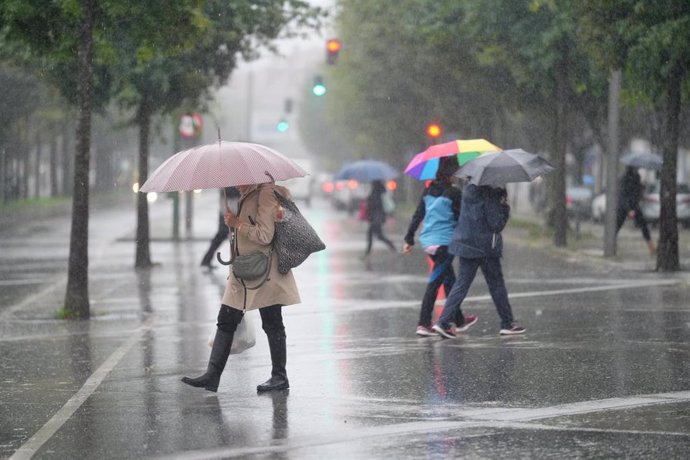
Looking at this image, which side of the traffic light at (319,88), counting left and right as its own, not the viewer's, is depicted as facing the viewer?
front

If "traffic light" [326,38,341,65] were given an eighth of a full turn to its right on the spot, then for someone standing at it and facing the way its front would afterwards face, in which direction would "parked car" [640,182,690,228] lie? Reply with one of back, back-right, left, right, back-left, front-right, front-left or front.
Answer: back

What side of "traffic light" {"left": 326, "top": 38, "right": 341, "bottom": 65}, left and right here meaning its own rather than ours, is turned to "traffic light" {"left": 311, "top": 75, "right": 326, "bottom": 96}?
back

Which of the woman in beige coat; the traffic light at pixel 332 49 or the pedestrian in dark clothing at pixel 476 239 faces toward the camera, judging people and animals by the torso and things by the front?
the traffic light

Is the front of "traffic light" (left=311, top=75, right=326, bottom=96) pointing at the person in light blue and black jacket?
yes

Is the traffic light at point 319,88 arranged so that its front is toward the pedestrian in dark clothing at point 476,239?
yes

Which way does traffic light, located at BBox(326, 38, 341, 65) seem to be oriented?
toward the camera

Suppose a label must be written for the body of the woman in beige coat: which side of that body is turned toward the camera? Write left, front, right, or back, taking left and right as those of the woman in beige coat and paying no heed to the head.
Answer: left

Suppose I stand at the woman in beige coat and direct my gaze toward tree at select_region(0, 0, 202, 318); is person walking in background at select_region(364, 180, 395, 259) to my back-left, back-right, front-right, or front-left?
front-right

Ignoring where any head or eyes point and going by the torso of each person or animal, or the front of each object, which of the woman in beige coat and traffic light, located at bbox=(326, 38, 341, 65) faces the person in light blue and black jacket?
the traffic light
